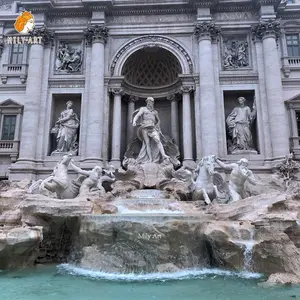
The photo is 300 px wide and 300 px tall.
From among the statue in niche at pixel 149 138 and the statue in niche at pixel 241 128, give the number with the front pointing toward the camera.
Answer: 2

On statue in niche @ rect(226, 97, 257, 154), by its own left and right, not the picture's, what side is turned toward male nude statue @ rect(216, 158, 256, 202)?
front

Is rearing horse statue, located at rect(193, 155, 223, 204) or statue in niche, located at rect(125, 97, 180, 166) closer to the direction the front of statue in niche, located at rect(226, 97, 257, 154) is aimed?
the rearing horse statue

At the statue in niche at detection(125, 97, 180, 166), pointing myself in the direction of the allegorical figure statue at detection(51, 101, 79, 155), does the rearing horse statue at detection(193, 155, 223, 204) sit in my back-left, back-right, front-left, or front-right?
back-left

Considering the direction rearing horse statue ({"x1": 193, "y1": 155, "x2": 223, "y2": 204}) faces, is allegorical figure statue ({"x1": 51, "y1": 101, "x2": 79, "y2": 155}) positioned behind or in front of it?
behind

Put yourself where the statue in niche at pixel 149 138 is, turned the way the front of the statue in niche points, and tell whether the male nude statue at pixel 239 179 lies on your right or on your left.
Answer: on your left

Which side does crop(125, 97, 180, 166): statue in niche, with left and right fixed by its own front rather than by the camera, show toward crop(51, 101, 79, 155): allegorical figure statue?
right

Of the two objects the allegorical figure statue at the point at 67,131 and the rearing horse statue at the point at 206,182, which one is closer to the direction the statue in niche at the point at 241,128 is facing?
the rearing horse statue

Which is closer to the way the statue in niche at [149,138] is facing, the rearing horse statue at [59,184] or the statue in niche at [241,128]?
the rearing horse statue

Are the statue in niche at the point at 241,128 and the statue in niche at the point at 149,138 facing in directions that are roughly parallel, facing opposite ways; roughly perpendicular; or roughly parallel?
roughly parallel

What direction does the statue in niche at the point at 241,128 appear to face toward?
toward the camera

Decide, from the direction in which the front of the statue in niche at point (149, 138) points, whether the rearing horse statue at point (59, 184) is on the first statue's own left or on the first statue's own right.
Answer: on the first statue's own right

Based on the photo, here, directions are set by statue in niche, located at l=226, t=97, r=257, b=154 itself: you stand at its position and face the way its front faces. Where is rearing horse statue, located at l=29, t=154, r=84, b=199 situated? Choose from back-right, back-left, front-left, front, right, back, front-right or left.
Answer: front-right

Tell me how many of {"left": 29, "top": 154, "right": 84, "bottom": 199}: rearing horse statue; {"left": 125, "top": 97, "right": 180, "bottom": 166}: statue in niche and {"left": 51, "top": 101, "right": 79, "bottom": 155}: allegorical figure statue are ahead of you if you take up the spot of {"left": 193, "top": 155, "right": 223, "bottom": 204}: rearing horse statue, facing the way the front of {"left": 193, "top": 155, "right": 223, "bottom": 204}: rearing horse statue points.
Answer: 0

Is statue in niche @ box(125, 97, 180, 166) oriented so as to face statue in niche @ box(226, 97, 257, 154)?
no

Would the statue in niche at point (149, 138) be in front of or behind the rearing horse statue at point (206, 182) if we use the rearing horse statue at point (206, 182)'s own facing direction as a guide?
behind

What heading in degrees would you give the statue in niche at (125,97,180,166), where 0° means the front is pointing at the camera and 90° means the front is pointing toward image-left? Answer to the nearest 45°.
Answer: approximately 0°

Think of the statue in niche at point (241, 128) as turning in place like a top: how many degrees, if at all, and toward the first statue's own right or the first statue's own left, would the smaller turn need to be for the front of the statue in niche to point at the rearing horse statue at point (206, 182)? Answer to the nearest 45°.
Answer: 0° — it already faces it

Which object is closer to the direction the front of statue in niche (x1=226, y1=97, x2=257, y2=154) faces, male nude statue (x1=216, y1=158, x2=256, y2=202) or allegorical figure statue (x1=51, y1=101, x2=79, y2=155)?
the male nude statue
